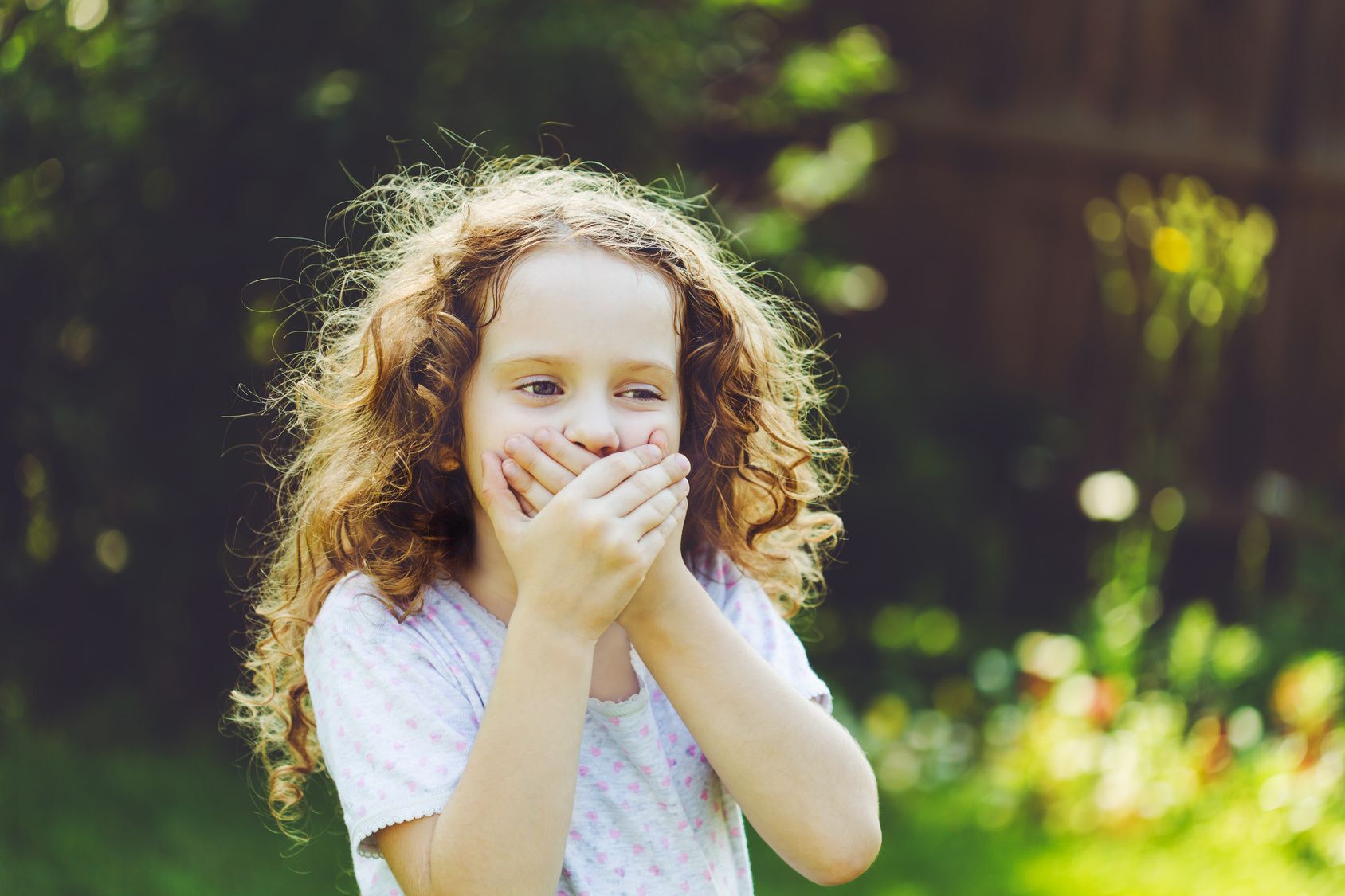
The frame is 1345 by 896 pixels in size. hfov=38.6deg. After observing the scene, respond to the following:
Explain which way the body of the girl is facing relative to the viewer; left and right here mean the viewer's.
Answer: facing the viewer and to the right of the viewer

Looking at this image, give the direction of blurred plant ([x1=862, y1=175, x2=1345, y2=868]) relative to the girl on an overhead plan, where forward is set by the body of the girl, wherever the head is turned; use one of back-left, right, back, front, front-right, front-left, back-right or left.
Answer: left
